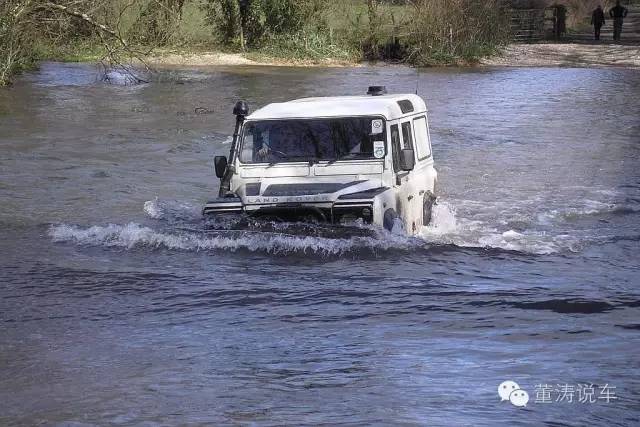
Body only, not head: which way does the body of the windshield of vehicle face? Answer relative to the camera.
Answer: toward the camera
